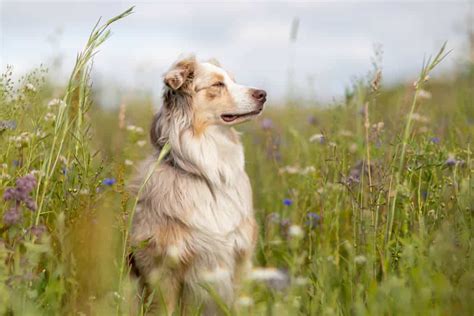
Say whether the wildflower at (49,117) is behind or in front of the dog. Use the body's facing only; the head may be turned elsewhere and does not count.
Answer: behind

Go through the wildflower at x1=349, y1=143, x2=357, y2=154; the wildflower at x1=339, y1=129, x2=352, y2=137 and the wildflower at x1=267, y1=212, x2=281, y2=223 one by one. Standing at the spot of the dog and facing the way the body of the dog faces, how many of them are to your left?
3

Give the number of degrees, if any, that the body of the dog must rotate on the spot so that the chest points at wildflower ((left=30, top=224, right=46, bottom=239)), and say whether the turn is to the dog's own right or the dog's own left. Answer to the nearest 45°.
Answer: approximately 90° to the dog's own right

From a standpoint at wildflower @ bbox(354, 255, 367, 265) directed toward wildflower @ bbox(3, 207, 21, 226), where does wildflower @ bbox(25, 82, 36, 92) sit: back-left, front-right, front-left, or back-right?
front-right

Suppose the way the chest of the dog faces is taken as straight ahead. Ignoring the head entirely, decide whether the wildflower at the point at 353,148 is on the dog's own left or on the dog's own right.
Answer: on the dog's own left

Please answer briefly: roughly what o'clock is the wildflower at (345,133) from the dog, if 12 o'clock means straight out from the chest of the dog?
The wildflower is roughly at 9 o'clock from the dog.

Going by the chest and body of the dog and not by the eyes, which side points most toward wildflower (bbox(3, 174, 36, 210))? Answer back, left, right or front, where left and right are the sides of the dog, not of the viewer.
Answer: right

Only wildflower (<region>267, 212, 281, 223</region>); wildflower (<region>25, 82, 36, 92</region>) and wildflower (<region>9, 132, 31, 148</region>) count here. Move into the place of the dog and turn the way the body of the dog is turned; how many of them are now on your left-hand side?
1

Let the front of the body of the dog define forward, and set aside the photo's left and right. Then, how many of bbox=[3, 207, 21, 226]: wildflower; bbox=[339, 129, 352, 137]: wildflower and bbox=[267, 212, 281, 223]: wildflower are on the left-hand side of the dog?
2

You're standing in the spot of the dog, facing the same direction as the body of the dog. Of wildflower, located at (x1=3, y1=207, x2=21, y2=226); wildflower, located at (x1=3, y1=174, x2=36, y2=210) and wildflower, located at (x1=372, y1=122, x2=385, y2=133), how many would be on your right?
2

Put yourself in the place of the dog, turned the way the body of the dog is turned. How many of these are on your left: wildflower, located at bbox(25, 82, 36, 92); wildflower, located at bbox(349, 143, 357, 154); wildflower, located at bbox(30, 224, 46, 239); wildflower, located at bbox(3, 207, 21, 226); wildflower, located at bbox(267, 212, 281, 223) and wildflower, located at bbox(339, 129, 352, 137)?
3

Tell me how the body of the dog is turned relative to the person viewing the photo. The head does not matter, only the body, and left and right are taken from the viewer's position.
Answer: facing the viewer and to the right of the viewer

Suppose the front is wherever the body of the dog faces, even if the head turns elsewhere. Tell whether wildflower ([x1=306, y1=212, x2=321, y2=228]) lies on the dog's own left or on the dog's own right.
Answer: on the dog's own left
